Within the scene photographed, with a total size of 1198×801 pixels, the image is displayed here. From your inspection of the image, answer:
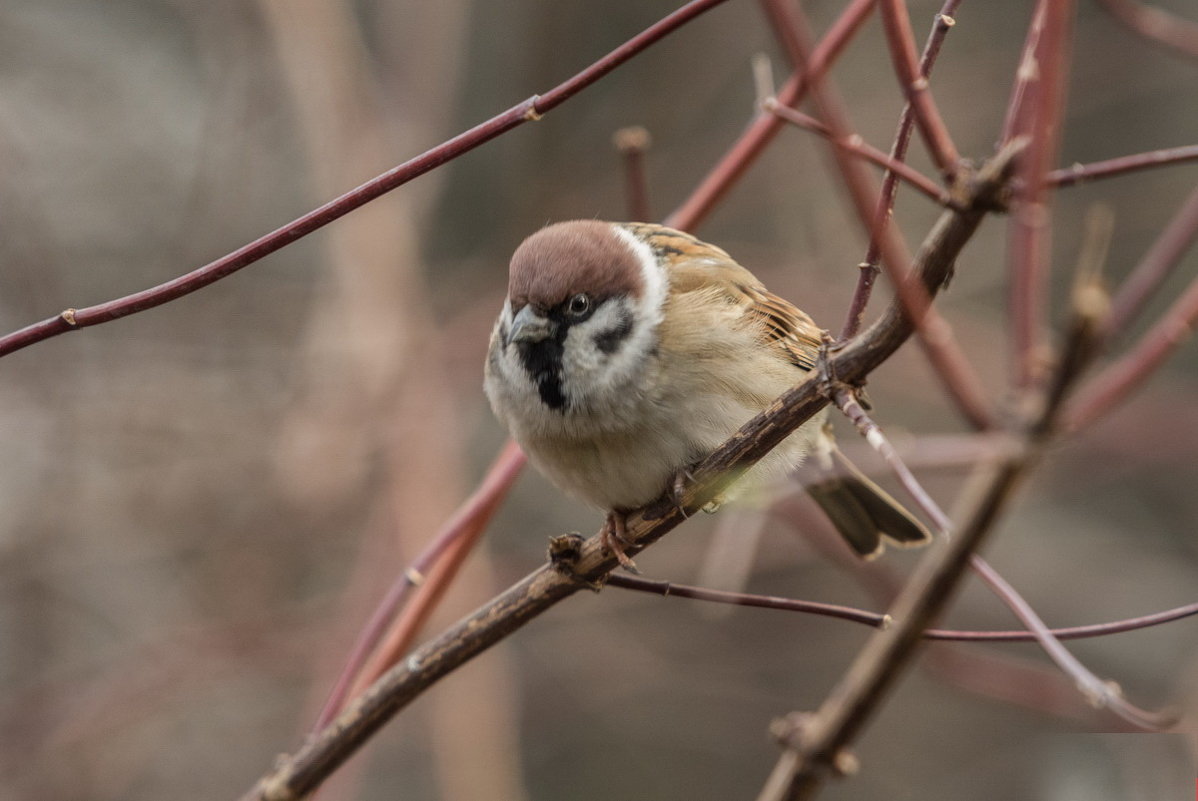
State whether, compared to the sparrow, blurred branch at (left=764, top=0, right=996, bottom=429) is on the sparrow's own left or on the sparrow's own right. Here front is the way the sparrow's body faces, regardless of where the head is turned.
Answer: on the sparrow's own left

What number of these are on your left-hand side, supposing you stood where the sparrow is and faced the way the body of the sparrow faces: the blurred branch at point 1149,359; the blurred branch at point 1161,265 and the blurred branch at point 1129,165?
3

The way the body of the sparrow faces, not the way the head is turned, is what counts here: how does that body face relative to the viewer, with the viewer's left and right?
facing the viewer and to the left of the viewer
